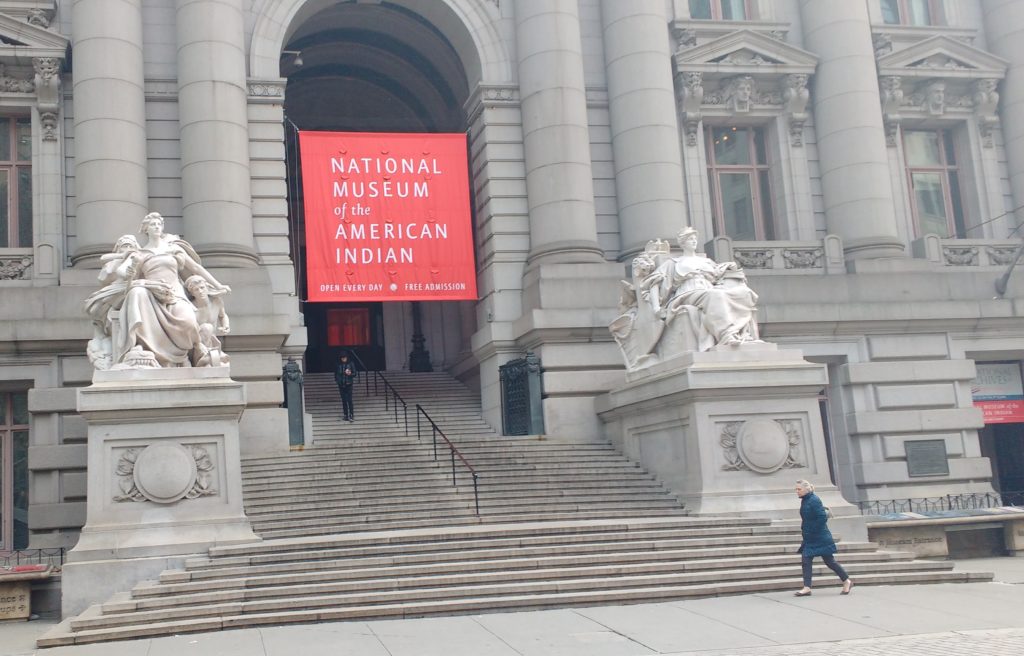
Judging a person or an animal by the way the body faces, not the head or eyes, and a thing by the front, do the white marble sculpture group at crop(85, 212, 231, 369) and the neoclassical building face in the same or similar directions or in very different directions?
same or similar directions

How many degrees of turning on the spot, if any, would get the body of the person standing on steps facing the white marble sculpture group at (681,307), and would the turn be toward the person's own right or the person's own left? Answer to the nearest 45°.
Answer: approximately 45° to the person's own left

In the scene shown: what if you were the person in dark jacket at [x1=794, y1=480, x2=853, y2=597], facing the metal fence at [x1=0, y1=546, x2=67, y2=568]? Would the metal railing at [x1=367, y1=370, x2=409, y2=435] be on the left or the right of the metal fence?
right

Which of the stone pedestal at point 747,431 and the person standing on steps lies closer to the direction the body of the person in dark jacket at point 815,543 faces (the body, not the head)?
the person standing on steps

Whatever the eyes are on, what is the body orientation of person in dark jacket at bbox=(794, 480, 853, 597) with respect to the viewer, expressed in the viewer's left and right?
facing to the left of the viewer

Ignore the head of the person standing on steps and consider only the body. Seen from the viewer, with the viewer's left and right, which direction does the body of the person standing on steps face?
facing the viewer

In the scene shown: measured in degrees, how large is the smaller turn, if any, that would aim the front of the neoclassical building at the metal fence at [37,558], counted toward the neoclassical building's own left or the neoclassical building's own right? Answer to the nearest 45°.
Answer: approximately 90° to the neoclassical building's own right

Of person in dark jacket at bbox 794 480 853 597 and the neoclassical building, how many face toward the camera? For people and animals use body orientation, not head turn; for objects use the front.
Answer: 1

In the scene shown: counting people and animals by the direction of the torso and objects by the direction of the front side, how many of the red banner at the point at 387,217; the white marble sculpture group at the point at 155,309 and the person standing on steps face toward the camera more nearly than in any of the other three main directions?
3

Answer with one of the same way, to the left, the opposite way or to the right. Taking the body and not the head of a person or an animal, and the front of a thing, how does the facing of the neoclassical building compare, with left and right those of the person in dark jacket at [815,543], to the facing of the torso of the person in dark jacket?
to the left

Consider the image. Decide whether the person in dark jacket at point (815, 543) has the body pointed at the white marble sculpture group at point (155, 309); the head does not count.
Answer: yes

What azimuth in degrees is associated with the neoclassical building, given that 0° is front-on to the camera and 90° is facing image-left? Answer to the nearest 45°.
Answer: approximately 0°

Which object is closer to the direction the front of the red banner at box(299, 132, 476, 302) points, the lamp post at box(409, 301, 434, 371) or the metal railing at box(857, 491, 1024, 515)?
the metal railing

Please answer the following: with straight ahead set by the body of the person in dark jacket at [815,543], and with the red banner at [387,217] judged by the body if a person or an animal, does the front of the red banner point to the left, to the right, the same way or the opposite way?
to the left

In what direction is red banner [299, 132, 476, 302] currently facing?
toward the camera

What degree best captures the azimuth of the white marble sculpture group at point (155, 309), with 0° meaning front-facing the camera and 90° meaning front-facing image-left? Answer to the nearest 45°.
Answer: approximately 0°
